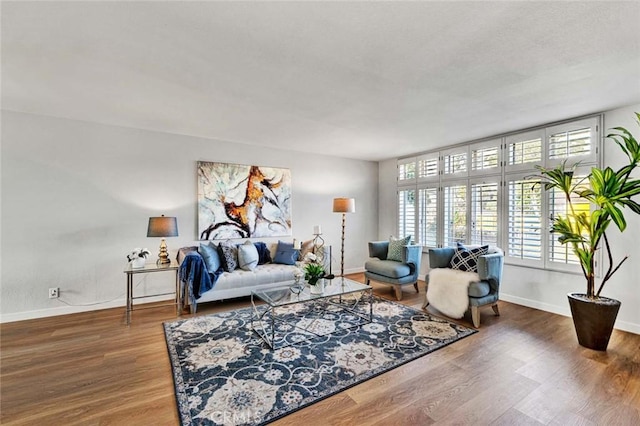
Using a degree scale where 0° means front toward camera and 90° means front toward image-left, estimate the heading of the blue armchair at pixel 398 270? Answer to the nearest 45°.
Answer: approximately 45°

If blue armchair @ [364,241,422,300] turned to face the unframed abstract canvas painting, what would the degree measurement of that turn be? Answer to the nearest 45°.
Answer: approximately 45° to its right

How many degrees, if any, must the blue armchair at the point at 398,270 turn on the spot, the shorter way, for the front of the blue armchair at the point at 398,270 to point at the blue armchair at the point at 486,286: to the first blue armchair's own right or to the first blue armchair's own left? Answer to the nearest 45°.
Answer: approximately 90° to the first blue armchair's own left

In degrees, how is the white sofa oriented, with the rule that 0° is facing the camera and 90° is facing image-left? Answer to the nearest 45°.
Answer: approximately 315°

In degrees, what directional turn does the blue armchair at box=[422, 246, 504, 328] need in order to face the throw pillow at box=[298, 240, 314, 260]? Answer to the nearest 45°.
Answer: approximately 45° to its right

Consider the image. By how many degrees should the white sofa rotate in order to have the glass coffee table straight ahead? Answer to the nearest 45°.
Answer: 0° — it already faces it

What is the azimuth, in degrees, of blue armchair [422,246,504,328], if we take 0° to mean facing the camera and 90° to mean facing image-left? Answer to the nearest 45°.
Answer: approximately 45°
